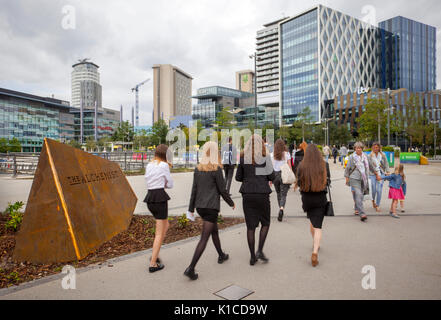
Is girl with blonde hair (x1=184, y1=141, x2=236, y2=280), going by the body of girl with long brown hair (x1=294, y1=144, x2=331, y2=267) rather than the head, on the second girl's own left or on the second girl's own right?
on the second girl's own left

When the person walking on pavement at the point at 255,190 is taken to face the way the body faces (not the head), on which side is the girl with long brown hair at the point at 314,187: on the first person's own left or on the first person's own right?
on the first person's own right

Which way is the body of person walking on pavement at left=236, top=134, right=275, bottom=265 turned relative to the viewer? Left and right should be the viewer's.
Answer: facing away from the viewer

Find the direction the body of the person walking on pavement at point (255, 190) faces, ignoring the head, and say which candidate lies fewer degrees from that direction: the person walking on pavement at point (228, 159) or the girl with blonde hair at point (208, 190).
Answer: the person walking on pavement

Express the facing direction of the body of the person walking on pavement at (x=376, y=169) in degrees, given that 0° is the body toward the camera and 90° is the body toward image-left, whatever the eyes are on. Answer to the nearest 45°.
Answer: approximately 0°

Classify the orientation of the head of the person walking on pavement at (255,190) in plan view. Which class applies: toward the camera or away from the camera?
away from the camera

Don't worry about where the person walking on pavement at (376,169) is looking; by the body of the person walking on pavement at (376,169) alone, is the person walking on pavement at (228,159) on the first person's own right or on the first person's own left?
on the first person's own right

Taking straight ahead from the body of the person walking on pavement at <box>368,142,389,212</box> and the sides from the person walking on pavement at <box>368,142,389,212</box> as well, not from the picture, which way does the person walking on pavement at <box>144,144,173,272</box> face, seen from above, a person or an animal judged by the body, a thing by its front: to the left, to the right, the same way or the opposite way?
the opposite way

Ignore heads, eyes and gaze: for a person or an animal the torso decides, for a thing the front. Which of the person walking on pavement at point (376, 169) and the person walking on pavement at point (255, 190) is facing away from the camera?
the person walking on pavement at point (255, 190)

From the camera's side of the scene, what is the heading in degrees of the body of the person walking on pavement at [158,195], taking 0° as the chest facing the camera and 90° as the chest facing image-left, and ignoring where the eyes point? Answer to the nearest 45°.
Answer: approximately 225°

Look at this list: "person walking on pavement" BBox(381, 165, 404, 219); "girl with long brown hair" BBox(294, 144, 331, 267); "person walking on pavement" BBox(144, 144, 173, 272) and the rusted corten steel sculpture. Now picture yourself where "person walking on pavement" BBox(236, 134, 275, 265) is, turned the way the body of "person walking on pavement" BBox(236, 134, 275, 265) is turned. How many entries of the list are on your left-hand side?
2

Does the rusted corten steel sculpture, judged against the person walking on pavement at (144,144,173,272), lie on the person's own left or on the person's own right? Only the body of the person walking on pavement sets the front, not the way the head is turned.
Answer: on the person's own left

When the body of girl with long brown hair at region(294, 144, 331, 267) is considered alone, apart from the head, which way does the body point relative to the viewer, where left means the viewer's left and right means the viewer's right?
facing away from the viewer

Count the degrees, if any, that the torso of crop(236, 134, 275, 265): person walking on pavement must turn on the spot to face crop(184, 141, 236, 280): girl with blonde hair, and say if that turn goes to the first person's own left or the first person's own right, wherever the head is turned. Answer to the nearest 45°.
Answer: approximately 135° to the first person's own left
